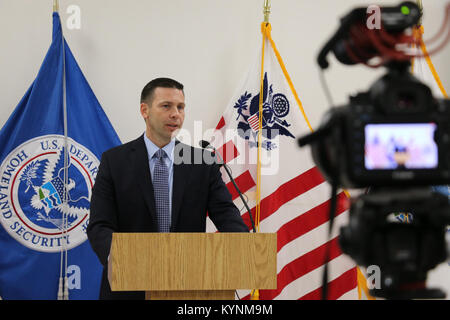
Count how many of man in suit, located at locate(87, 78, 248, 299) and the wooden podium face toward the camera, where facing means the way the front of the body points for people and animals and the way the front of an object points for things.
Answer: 2

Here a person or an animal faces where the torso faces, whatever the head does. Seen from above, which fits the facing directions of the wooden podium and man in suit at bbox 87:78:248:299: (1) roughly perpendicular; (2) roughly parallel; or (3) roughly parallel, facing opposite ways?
roughly parallel

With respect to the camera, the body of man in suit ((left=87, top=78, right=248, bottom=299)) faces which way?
toward the camera

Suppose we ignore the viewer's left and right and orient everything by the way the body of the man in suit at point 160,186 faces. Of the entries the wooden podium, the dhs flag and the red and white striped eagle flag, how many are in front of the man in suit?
1

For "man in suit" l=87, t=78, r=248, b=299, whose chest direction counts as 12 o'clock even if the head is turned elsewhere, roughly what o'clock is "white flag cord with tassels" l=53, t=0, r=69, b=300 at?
The white flag cord with tassels is roughly at 5 o'clock from the man in suit.

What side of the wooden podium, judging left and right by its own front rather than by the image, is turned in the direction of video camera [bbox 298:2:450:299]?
front

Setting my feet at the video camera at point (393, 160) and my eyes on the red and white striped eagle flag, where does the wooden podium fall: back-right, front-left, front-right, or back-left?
front-left

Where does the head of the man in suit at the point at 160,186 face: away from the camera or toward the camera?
toward the camera

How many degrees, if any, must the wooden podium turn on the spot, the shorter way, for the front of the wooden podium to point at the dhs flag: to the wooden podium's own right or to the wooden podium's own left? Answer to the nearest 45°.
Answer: approximately 135° to the wooden podium's own right

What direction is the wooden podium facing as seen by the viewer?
toward the camera
